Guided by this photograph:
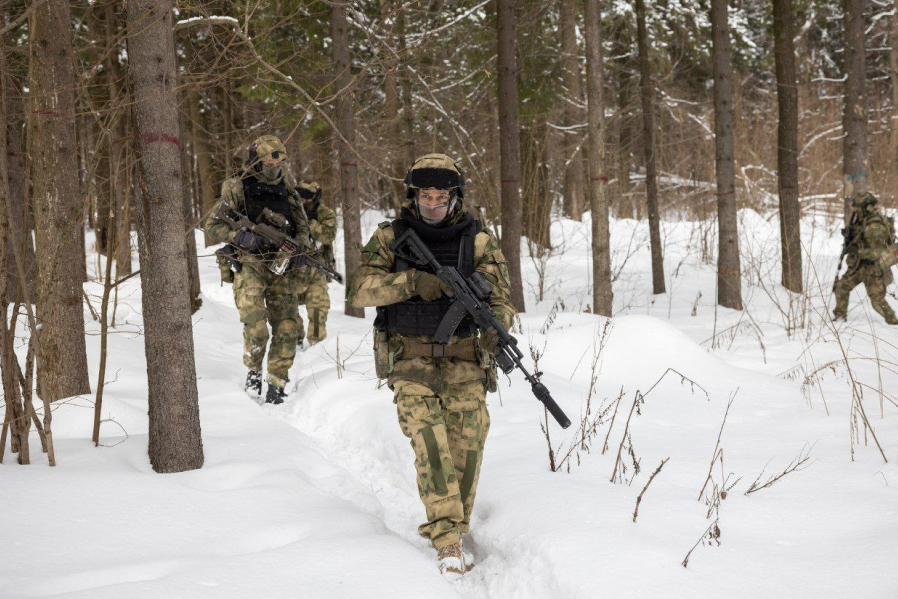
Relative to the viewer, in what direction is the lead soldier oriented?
toward the camera

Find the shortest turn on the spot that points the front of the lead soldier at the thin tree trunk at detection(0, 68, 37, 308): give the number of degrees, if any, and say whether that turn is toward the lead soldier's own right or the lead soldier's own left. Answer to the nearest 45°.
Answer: approximately 135° to the lead soldier's own right

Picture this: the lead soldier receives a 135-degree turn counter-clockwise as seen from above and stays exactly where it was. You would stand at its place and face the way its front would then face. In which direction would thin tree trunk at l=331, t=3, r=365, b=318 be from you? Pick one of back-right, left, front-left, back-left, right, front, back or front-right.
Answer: front-left

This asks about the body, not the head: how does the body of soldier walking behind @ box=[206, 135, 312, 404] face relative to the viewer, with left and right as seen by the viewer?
facing the viewer

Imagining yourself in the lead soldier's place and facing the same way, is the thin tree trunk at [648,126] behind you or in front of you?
behind

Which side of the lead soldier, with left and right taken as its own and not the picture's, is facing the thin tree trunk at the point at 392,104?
back

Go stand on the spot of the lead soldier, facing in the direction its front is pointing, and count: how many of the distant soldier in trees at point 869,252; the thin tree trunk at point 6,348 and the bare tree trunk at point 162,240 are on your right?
2

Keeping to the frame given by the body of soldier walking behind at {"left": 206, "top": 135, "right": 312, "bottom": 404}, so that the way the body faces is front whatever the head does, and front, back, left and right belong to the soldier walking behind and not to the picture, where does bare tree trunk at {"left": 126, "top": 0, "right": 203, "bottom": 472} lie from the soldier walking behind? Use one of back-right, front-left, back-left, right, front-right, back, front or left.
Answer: front

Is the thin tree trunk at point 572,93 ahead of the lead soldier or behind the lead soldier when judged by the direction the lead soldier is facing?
behind

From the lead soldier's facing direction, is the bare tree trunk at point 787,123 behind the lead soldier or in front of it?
behind

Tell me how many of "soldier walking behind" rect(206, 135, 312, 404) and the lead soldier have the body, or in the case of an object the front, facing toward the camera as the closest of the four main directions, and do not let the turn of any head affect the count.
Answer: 2

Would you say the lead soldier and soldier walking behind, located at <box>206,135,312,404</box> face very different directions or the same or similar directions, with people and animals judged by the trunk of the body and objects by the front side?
same or similar directions
